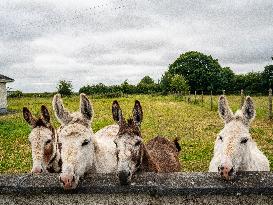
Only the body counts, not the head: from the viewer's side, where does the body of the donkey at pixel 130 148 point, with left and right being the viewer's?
facing the viewer and to the left of the viewer

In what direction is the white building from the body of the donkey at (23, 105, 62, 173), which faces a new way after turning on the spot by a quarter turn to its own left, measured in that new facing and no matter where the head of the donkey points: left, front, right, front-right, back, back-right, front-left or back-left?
back-left

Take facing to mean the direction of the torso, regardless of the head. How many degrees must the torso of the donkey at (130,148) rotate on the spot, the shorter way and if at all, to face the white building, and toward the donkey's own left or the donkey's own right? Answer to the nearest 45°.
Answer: approximately 90° to the donkey's own right

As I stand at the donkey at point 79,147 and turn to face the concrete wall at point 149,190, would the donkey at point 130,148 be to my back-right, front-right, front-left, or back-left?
front-left

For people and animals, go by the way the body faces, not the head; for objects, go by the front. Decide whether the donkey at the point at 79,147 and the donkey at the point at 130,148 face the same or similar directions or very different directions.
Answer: same or similar directions

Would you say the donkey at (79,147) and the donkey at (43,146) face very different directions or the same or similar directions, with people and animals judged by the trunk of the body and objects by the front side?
same or similar directions

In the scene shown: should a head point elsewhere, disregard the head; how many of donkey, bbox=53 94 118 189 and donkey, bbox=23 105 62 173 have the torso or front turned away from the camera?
0

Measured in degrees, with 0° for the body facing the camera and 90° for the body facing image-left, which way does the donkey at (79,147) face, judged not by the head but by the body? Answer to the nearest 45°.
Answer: approximately 45°

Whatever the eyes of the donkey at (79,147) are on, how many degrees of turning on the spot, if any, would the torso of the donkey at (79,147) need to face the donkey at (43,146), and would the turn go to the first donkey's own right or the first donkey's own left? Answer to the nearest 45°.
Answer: approximately 90° to the first donkey's own right

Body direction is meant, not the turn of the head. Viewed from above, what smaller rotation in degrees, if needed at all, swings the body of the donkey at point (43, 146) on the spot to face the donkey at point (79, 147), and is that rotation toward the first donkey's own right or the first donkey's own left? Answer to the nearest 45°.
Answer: approximately 45° to the first donkey's own left

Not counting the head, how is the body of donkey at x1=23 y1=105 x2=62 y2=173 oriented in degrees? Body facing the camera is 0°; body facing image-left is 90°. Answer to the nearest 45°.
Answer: approximately 45°

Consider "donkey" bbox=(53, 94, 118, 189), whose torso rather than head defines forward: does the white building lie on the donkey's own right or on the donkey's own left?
on the donkey's own right

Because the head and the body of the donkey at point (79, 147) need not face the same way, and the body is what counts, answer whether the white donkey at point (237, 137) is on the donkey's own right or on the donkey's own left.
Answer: on the donkey's own left
